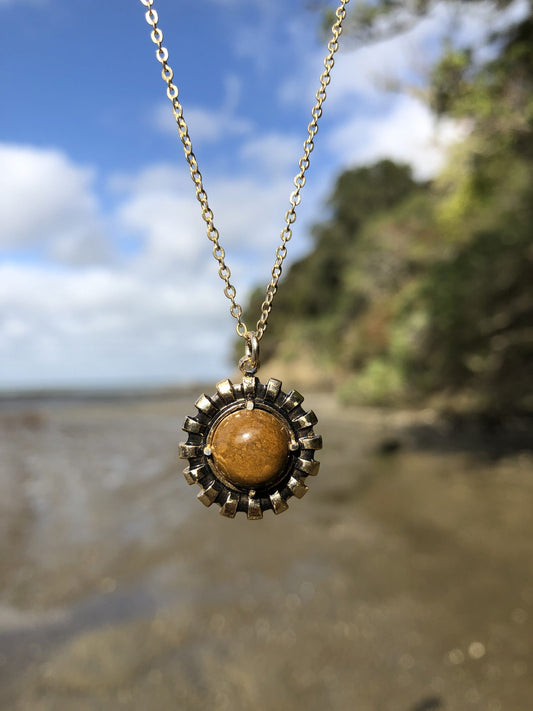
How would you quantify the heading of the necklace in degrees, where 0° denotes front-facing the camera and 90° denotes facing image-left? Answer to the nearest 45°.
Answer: approximately 0°
